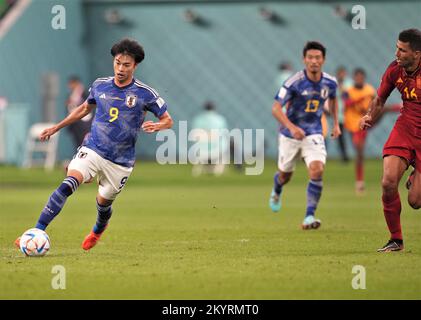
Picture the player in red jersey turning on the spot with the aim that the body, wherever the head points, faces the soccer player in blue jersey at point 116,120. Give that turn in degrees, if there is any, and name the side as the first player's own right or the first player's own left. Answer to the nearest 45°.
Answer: approximately 45° to the first player's own right

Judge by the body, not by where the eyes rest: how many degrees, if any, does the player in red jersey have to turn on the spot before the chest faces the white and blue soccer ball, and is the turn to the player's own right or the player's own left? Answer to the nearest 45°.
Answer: approximately 45° to the player's own right

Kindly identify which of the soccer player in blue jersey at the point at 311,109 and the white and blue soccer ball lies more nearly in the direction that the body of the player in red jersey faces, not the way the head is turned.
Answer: the white and blue soccer ball

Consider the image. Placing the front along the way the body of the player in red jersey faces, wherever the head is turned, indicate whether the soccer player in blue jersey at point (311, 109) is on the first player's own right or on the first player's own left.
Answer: on the first player's own right

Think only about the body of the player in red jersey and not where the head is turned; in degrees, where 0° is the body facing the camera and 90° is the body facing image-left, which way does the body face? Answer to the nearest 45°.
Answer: approximately 45°
